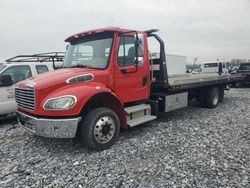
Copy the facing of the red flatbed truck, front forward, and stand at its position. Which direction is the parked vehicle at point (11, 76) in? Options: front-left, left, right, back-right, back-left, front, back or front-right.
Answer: right

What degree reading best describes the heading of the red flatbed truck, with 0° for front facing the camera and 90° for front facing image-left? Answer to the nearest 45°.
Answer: approximately 45°
